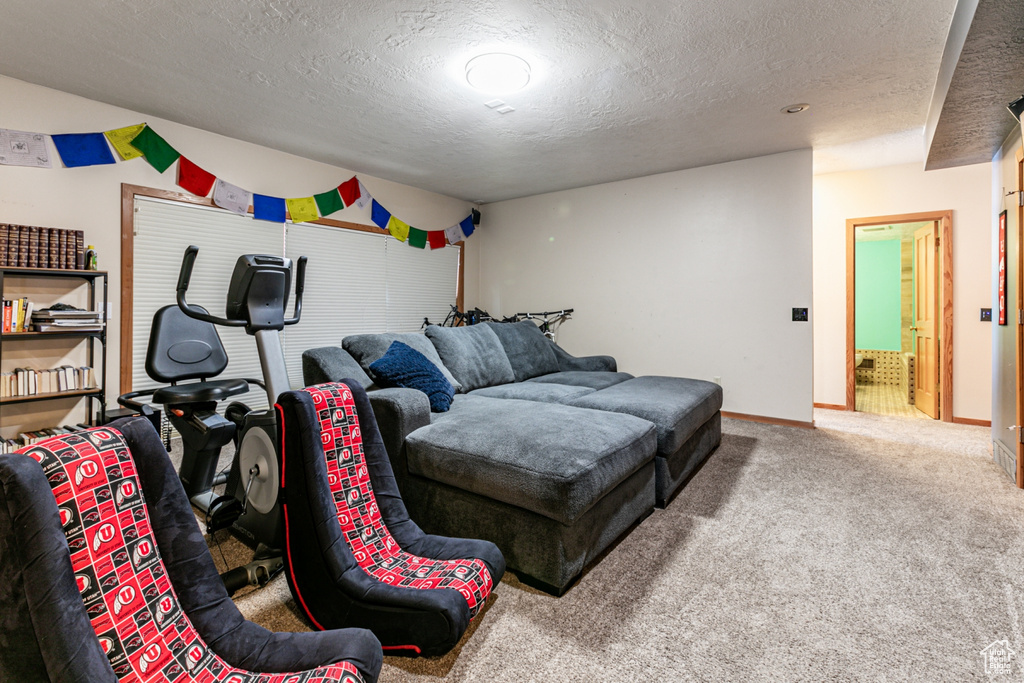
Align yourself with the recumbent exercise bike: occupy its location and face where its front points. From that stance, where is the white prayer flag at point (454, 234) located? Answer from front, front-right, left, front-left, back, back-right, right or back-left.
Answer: left

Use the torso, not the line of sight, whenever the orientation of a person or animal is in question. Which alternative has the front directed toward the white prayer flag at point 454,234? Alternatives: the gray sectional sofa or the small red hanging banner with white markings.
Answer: the small red hanging banner with white markings

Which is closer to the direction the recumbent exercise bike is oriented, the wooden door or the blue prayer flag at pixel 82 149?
the wooden door

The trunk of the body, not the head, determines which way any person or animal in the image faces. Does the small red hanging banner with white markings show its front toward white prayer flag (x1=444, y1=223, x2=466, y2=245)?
yes

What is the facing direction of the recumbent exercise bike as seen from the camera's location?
facing the viewer and to the right of the viewer

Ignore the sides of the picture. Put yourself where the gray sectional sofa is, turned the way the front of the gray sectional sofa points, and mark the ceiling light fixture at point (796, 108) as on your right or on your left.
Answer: on your left

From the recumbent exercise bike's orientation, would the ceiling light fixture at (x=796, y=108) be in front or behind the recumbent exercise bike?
in front

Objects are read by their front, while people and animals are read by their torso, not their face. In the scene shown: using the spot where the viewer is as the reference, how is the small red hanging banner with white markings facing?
facing to the left of the viewer

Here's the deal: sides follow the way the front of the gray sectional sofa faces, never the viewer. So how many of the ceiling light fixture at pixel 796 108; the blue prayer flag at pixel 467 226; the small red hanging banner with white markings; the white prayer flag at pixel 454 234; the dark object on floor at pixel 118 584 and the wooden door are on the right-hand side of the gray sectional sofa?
1

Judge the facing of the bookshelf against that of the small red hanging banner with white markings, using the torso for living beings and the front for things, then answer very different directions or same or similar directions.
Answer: very different directions

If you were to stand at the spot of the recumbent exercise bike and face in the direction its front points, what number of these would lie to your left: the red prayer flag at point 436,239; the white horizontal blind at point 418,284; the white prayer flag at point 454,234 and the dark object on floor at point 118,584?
3

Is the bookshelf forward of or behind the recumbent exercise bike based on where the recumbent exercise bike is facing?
behind

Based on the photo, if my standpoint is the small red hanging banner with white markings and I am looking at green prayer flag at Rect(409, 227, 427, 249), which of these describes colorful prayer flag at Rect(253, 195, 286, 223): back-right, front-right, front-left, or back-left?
front-left

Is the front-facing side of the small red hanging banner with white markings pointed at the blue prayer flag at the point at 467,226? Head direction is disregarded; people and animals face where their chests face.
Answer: yes

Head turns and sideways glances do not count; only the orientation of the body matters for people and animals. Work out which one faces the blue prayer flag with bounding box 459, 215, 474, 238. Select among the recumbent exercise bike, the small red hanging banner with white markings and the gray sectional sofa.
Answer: the small red hanging banner with white markings
